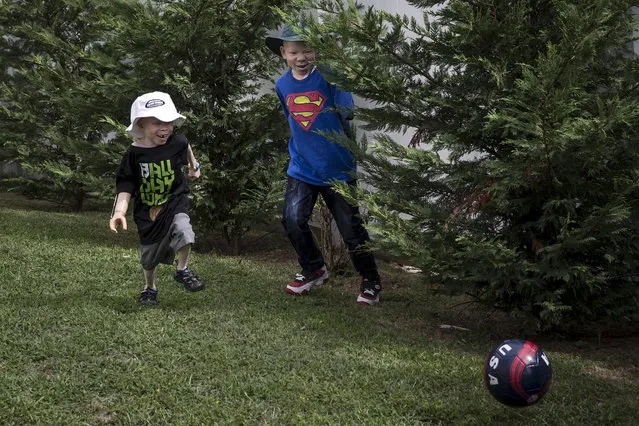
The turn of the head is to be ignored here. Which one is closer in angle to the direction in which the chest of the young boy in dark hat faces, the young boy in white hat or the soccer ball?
the soccer ball

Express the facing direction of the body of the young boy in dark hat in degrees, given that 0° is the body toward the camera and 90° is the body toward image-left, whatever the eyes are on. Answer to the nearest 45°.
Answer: approximately 0°

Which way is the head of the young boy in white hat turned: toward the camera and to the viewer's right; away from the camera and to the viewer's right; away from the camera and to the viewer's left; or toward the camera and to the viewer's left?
toward the camera and to the viewer's right

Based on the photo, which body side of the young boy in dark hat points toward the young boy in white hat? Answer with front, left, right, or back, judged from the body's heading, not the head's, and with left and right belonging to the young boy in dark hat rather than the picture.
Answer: right
